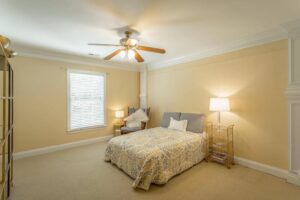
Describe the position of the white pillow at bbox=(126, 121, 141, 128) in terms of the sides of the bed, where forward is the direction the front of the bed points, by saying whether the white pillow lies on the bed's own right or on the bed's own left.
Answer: on the bed's own right

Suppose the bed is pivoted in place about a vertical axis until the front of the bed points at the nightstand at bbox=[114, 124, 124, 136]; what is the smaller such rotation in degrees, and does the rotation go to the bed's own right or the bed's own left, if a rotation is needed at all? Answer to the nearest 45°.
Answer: approximately 90° to the bed's own right

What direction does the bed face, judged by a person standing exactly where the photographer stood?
facing the viewer and to the left of the viewer

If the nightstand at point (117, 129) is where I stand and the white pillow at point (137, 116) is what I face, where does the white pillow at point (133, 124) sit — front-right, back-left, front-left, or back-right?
front-right

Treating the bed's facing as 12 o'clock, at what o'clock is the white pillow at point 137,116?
The white pillow is roughly at 4 o'clock from the bed.
